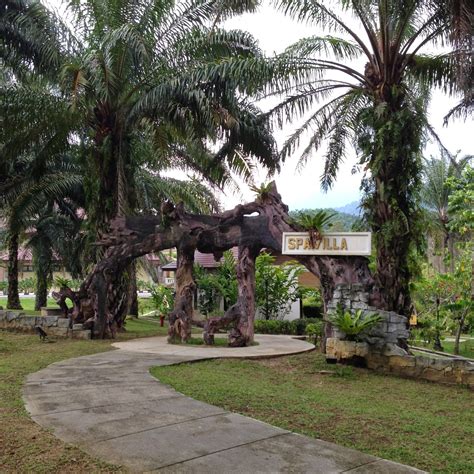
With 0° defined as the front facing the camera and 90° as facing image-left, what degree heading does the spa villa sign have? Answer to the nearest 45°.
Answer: approximately 0°

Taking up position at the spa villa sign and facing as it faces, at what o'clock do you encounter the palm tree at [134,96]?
The palm tree is roughly at 4 o'clock from the spa villa sign.

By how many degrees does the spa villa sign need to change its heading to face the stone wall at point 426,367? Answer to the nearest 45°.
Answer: approximately 45° to its left

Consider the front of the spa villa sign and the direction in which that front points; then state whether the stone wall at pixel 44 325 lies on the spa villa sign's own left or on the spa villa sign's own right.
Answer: on the spa villa sign's own right

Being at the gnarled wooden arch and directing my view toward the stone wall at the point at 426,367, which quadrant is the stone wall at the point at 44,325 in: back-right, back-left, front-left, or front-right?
back-right
